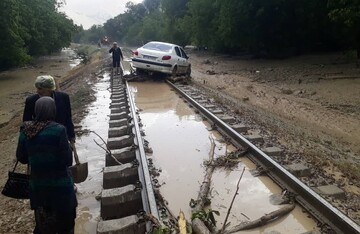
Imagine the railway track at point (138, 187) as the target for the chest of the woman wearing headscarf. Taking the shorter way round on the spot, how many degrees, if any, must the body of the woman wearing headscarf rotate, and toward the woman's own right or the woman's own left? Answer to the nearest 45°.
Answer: approximately 45° to the woman's own right

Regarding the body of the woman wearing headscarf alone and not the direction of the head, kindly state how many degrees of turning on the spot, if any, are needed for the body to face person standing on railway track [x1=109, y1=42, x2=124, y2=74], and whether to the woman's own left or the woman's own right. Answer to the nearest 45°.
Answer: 0° — they already face them

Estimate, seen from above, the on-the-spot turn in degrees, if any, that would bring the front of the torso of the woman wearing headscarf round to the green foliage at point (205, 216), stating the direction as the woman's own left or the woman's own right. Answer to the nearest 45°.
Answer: approximately 90° to the woman's own right

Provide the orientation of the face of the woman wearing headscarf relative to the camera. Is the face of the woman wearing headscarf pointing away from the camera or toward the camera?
away from the camera

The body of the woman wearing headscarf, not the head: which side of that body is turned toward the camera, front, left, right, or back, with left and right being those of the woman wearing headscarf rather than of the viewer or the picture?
back

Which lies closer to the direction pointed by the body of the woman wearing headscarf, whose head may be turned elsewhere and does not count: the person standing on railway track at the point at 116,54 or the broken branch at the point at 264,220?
the person standing on railway track

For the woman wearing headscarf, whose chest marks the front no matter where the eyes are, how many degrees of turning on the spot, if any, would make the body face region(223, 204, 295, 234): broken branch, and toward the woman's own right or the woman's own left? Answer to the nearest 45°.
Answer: approximately 90° to the woman's own right

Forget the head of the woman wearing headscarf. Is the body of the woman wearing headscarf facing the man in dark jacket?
yes
